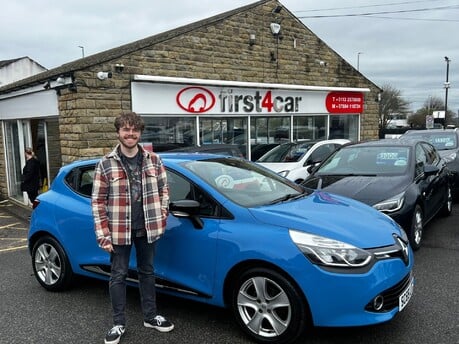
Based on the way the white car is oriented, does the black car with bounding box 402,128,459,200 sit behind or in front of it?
behind

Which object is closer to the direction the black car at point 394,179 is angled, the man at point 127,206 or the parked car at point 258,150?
the man

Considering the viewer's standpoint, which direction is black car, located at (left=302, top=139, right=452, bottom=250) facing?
facing the viewer and to the left of the viewer

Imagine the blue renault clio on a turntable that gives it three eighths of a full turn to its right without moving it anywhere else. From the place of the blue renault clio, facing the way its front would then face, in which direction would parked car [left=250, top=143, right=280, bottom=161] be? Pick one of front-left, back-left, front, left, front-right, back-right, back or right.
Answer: right

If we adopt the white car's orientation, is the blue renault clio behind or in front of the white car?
in front

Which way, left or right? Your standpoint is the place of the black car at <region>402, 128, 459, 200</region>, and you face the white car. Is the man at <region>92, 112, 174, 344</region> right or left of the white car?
left

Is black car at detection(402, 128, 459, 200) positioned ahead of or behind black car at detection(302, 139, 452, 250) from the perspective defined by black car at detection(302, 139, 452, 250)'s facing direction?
behind

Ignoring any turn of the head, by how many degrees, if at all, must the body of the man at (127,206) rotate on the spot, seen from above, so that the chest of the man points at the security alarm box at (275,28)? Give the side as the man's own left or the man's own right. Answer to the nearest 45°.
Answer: approximately 135° to the man's own left

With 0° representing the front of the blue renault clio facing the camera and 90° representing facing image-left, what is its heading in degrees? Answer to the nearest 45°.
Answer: approximately 315°

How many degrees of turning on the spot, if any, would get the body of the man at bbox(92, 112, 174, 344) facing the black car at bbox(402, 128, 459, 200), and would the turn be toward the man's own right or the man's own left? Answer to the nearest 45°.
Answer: approximately 135° to the man's own left

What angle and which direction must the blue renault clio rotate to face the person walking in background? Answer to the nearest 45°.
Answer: approximately 180°

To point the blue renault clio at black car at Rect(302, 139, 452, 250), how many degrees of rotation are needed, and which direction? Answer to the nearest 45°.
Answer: approximately 90° to its left

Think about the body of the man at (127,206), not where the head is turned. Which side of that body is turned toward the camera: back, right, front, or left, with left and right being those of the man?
front
